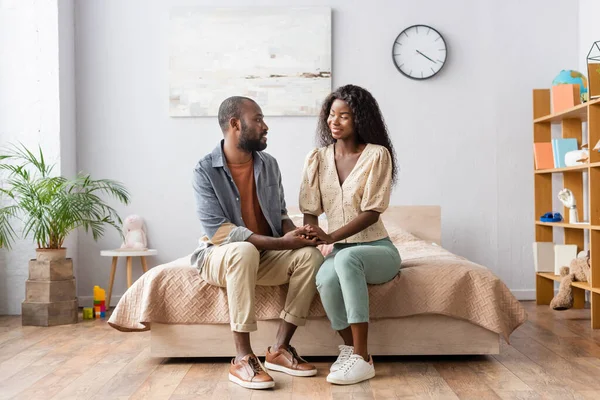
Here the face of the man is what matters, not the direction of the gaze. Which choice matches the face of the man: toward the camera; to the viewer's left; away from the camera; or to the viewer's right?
to the viewer's right

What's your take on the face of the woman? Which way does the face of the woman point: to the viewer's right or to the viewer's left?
to the viewer's left

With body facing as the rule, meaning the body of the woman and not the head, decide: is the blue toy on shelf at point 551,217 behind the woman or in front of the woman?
behind

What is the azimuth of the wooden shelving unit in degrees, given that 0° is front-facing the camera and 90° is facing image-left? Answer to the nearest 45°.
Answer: approximately 45°

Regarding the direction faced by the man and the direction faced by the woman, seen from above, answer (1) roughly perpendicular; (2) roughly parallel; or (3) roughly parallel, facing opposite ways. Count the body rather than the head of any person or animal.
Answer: roughly perpendicular

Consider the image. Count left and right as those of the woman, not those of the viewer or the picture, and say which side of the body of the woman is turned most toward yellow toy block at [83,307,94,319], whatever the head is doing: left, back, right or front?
right

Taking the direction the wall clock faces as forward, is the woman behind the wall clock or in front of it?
in front

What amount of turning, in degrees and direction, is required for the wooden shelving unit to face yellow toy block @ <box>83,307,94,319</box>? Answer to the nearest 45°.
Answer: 0° — it already faces it
